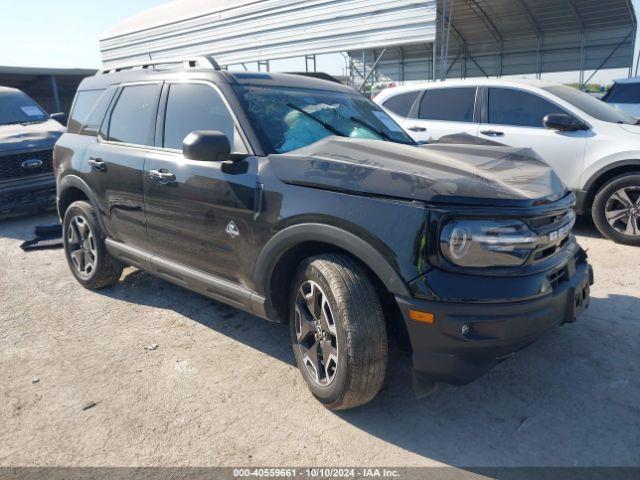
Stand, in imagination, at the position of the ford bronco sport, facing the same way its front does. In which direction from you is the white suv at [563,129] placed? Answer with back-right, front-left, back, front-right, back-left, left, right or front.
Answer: left

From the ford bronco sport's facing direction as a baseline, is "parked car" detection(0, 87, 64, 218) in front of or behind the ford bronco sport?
behind

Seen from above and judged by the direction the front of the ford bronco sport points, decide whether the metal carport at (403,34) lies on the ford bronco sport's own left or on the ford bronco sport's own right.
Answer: on the ford bronco sport's own left

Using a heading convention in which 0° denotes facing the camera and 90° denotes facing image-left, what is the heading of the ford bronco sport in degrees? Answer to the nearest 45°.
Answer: approximately 315°
